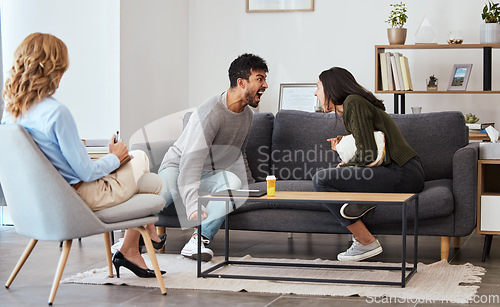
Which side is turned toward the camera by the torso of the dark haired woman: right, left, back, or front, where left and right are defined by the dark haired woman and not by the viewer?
left

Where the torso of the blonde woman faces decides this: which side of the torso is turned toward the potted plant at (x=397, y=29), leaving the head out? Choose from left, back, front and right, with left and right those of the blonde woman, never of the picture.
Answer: front

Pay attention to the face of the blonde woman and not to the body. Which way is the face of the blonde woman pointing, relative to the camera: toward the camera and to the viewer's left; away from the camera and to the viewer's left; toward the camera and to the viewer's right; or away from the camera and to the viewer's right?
away from the camera and to the viewer's right

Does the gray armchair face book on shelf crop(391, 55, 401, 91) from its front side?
yes

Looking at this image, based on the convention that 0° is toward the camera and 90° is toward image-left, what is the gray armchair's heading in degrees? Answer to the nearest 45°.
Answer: approximately 225°

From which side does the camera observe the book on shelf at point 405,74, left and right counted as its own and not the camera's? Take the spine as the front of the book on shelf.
front

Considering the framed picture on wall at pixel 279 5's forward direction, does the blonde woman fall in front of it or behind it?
in front

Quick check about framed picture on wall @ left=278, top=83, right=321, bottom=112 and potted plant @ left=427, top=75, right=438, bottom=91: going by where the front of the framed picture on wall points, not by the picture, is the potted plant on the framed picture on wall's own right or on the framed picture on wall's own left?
on the framed picture on wall's own left

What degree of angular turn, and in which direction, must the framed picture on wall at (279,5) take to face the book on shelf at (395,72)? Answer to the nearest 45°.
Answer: approximately 45° to its left

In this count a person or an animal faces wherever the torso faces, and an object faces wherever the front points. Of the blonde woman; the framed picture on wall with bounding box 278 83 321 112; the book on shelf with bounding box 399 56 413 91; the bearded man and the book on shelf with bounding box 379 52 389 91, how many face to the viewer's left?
0

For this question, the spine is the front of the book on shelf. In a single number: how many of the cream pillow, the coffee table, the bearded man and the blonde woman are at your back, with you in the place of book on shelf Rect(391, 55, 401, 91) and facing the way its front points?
0

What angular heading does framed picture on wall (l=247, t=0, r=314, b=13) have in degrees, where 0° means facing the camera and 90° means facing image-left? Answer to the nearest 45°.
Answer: approximately 0°

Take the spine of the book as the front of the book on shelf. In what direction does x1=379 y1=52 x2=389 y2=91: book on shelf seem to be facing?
toward the camera

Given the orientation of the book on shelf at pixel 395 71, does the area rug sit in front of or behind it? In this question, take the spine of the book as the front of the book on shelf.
in front
